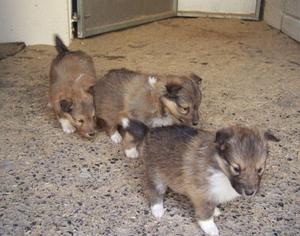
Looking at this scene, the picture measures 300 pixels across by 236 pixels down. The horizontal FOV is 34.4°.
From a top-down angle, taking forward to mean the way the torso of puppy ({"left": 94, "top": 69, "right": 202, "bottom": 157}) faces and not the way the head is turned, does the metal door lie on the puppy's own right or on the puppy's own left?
on the puppy's own left

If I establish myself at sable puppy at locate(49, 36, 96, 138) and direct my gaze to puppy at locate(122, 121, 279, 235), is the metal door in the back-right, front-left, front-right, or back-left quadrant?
back-left

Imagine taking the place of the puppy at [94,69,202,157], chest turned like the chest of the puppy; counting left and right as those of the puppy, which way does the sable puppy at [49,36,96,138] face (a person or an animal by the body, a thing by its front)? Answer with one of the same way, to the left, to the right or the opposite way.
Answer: to the right

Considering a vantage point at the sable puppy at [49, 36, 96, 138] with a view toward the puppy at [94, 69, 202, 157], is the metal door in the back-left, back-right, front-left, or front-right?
back-left

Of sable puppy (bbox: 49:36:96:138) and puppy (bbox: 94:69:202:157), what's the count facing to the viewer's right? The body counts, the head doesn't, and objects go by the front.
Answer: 1

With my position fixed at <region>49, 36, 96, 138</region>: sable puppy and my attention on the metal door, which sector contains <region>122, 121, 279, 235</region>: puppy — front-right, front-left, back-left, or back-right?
back-right

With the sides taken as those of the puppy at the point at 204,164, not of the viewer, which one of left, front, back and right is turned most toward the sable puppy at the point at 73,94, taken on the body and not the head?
back

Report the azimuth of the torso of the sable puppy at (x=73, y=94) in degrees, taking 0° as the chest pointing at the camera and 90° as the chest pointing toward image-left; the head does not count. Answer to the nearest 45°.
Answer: approximately 0°

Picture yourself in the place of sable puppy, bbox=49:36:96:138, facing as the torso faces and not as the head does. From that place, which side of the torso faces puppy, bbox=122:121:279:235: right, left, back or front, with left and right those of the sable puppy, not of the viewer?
front

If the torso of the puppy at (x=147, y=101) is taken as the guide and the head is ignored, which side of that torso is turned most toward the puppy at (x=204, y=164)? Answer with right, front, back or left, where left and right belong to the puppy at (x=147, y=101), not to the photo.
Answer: right

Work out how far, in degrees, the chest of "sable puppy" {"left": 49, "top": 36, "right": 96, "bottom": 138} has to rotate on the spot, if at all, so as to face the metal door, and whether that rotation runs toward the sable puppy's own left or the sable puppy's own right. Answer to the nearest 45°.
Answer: approximately 180°

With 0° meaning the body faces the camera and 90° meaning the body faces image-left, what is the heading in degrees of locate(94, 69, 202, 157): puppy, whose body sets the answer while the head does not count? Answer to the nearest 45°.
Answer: approximately 270°
